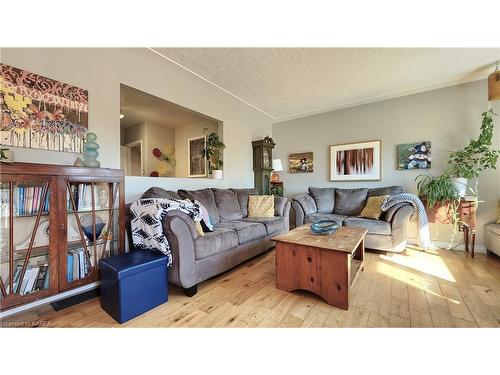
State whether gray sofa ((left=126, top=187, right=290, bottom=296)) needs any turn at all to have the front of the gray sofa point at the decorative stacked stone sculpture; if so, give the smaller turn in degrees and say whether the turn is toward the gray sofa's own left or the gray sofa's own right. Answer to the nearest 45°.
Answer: approximately 135° to the gray sofa's own right

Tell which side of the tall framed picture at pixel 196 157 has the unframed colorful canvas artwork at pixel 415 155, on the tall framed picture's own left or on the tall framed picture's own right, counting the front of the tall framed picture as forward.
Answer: on the tall framed picture's own left

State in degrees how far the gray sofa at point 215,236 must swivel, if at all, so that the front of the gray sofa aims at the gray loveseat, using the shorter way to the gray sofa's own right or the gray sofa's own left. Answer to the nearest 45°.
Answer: approximately 45° to the gray sofa's own left

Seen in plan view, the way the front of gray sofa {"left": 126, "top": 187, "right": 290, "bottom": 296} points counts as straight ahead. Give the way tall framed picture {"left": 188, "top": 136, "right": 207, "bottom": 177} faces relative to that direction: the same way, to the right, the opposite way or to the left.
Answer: to the right

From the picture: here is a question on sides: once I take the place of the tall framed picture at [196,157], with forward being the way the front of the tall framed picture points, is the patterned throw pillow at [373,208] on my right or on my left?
on my left

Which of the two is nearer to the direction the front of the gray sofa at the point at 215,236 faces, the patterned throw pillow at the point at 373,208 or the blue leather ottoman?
the patterned throw pillow

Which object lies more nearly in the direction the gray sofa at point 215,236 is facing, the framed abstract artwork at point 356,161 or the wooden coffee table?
the wooden coffee table

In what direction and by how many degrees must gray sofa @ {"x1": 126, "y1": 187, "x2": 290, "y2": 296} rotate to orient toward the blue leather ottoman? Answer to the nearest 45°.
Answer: approximately 90° to its right

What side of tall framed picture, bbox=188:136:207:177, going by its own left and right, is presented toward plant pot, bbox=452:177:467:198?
left

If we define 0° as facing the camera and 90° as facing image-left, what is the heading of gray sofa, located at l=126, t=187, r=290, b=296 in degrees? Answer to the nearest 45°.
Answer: approximately 315°

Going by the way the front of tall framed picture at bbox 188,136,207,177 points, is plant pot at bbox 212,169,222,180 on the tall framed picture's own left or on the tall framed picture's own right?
on the tall framed picture's own left

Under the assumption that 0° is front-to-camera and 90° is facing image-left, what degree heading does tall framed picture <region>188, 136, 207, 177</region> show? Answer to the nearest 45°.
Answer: approximately 45°

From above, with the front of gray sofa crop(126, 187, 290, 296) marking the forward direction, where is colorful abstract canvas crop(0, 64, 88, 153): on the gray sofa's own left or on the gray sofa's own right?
on the gray sofa's own right

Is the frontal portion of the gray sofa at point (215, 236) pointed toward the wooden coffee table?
yes
